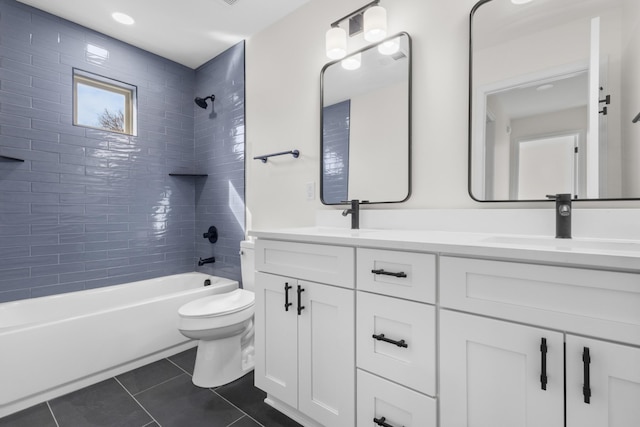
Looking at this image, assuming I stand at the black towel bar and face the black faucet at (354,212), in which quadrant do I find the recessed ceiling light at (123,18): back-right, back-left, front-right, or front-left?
back-right

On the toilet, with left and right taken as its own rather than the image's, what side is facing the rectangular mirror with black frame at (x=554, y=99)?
left

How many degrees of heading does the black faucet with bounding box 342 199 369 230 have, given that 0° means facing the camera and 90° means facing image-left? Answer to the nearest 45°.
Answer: approximately 45°

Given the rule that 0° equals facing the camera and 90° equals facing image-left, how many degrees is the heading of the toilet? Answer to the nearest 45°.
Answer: approximately 45°

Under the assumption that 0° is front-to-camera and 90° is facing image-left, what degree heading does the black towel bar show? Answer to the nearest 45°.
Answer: approximately 45°

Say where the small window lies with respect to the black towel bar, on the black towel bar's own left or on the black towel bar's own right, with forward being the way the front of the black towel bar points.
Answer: on the black towel bar's own right

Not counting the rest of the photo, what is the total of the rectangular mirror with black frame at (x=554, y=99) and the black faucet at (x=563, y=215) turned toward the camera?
2

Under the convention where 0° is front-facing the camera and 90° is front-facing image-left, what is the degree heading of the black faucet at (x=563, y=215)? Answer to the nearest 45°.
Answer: approximately 0°

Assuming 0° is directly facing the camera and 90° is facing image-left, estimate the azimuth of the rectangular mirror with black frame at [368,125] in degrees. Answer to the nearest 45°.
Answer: approximately 45°
